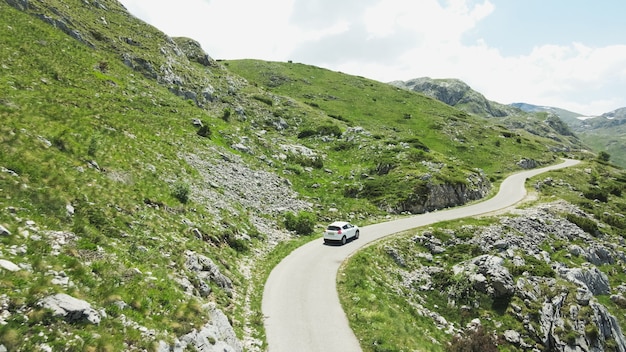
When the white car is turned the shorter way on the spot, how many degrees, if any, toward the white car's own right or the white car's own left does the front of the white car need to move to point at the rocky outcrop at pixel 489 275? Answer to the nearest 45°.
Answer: approximately 45° to the white car's own right

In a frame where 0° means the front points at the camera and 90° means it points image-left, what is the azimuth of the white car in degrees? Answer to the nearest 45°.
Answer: approximately 225°

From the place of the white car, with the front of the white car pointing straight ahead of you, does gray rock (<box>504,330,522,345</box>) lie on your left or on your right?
on your right

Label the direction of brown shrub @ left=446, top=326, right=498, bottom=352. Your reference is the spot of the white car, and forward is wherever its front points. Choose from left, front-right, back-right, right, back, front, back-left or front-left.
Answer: right

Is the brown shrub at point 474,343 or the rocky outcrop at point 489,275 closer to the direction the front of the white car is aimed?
the rocky outcrop

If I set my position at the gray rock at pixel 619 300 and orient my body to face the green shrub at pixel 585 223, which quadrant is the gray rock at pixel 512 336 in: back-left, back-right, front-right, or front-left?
back-left

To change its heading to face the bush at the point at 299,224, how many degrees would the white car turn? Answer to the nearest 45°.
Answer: approximately 90° to its left

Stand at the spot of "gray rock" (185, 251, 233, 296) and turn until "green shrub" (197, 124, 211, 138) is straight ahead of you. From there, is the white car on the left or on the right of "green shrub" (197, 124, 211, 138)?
right

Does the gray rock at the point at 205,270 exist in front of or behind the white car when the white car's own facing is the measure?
behind
